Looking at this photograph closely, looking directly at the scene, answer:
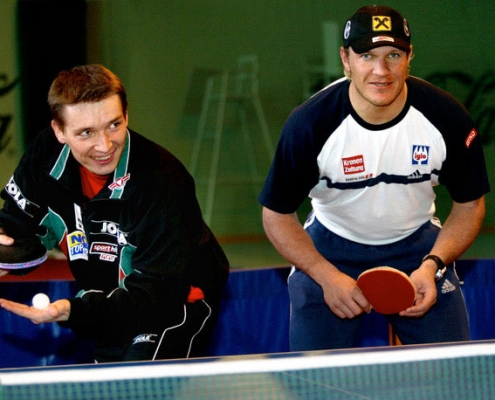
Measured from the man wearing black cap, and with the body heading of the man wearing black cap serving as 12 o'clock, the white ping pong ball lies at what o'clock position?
The white ping pong ball is roughly at 2 o'clock from the man wearing black cap.

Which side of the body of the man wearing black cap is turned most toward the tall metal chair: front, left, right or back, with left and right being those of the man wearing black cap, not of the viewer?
back

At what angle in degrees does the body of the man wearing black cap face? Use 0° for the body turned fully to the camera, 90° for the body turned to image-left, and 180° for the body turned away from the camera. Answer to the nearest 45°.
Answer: approximately 0°
